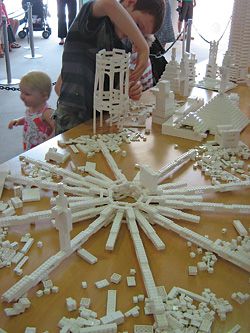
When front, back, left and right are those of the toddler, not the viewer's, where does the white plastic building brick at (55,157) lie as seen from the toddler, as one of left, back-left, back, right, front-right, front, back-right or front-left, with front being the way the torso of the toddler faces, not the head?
front-left

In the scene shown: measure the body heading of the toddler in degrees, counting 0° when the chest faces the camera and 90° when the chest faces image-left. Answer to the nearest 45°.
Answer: approximately 45°

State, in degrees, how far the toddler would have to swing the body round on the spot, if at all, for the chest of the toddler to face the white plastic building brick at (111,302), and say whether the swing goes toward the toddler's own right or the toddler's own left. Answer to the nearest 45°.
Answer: approximately 45° to the toddler's own left

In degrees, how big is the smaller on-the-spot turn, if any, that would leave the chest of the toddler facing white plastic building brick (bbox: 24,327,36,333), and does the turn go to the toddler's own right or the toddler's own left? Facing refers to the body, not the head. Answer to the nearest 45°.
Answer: approximately 45° to the toddler's own left

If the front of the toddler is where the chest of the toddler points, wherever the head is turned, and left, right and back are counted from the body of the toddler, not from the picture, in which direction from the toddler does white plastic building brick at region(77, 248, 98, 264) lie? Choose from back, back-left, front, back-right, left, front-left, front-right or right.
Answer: front-left

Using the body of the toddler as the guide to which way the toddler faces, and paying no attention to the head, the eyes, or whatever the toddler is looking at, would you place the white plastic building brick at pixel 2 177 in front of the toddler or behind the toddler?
in front

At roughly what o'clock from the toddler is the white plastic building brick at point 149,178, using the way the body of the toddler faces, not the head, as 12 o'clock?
The white plastic building brick is roughly at 10 o'clock from the toddler.

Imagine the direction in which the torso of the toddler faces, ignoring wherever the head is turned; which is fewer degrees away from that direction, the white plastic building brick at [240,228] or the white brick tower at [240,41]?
the white plastic building brick

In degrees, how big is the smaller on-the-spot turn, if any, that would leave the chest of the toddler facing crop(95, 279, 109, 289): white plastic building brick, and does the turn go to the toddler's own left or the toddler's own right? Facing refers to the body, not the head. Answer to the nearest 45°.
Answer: approximately 45° to the toddler's own left

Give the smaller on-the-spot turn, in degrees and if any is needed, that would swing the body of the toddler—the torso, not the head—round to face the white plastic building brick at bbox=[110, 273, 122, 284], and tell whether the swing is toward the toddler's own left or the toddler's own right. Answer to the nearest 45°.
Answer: approximately 45° to the toddler's own left

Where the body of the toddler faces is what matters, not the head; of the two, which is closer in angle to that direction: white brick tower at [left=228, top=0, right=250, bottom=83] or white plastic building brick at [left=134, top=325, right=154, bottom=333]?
the white plastic building brick

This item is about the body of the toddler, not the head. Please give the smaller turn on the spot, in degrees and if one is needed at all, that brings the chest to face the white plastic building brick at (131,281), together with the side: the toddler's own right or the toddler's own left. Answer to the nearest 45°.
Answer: approximately 45° to the toddler's own left

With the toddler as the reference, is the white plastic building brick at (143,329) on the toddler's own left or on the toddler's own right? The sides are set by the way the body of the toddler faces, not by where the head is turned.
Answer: on the toddler's own left

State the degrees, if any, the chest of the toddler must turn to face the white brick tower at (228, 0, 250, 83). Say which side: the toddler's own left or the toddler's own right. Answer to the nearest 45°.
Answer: approximately 135° to the toddler's own left
